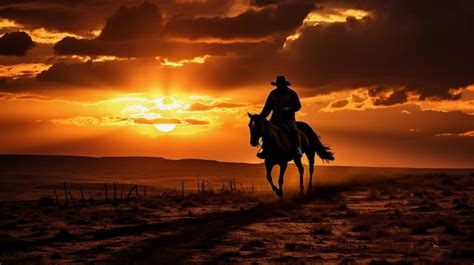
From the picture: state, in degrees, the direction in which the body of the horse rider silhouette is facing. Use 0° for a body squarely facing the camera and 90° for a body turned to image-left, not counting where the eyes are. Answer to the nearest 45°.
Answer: approximately 45°

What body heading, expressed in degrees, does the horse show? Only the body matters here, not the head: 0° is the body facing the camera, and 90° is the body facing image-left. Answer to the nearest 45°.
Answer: approximately 45°
